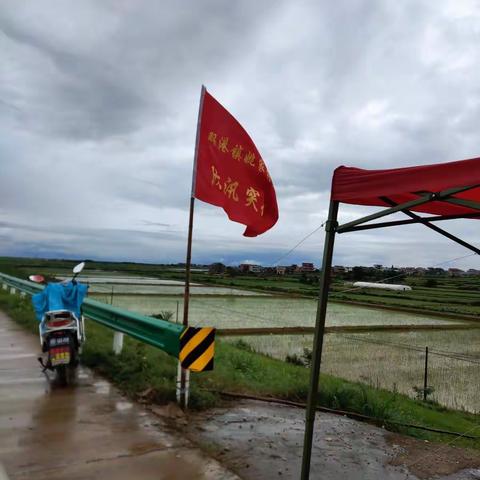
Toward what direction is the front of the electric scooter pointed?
away from the camera

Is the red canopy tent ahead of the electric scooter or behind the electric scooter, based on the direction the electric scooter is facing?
behind

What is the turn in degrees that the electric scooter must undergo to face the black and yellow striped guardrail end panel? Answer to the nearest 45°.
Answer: approximately 135° to its right

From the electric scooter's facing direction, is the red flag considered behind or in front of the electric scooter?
behind
